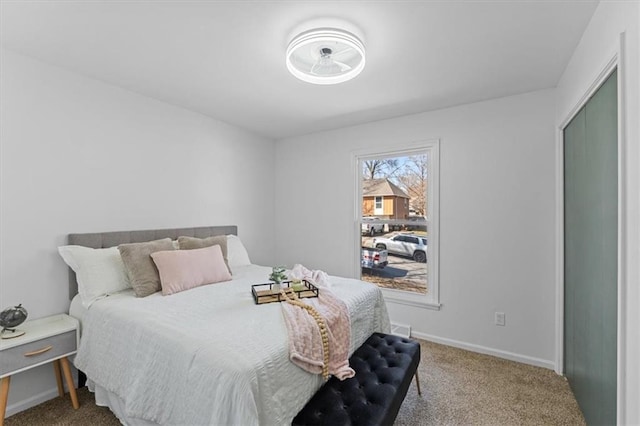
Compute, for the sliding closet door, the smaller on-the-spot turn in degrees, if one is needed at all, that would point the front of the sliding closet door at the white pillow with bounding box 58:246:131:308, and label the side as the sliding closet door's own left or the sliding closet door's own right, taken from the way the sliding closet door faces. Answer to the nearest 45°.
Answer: approximately 45° to the sliding closet door's own left

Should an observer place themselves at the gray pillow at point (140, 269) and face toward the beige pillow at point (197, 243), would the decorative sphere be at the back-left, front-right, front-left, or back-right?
back-left

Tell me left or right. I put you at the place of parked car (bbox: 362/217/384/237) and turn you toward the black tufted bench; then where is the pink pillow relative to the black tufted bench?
right

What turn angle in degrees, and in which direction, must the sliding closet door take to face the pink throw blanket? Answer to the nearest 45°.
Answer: approximately 45° to its left

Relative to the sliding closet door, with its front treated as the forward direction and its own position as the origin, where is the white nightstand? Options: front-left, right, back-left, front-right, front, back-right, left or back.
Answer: front-left

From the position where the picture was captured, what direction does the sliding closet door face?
facing to the left of the viewer

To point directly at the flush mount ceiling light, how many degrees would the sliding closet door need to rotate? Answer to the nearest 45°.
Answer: approximately 45° to its left
